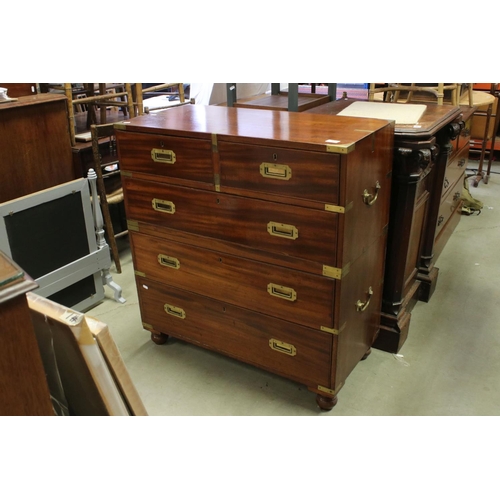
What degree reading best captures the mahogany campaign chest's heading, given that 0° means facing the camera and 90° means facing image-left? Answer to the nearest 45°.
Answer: approximately 45°

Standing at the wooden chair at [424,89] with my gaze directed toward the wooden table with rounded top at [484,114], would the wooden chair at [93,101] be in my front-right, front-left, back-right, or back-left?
back-left

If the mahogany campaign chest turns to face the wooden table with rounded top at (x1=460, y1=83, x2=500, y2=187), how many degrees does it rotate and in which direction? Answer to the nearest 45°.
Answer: approximately 180°

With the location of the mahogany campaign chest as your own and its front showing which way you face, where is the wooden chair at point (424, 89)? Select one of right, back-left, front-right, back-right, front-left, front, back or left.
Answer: back

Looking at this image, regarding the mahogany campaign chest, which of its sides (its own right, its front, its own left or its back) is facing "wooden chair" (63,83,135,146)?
right

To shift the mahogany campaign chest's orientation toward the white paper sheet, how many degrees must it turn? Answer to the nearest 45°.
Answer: approximately 180°

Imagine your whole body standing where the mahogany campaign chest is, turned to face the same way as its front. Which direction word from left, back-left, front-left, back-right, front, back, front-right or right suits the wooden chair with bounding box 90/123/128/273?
right

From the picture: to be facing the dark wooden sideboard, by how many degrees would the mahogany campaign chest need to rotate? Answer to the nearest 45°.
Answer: approximately 180°
